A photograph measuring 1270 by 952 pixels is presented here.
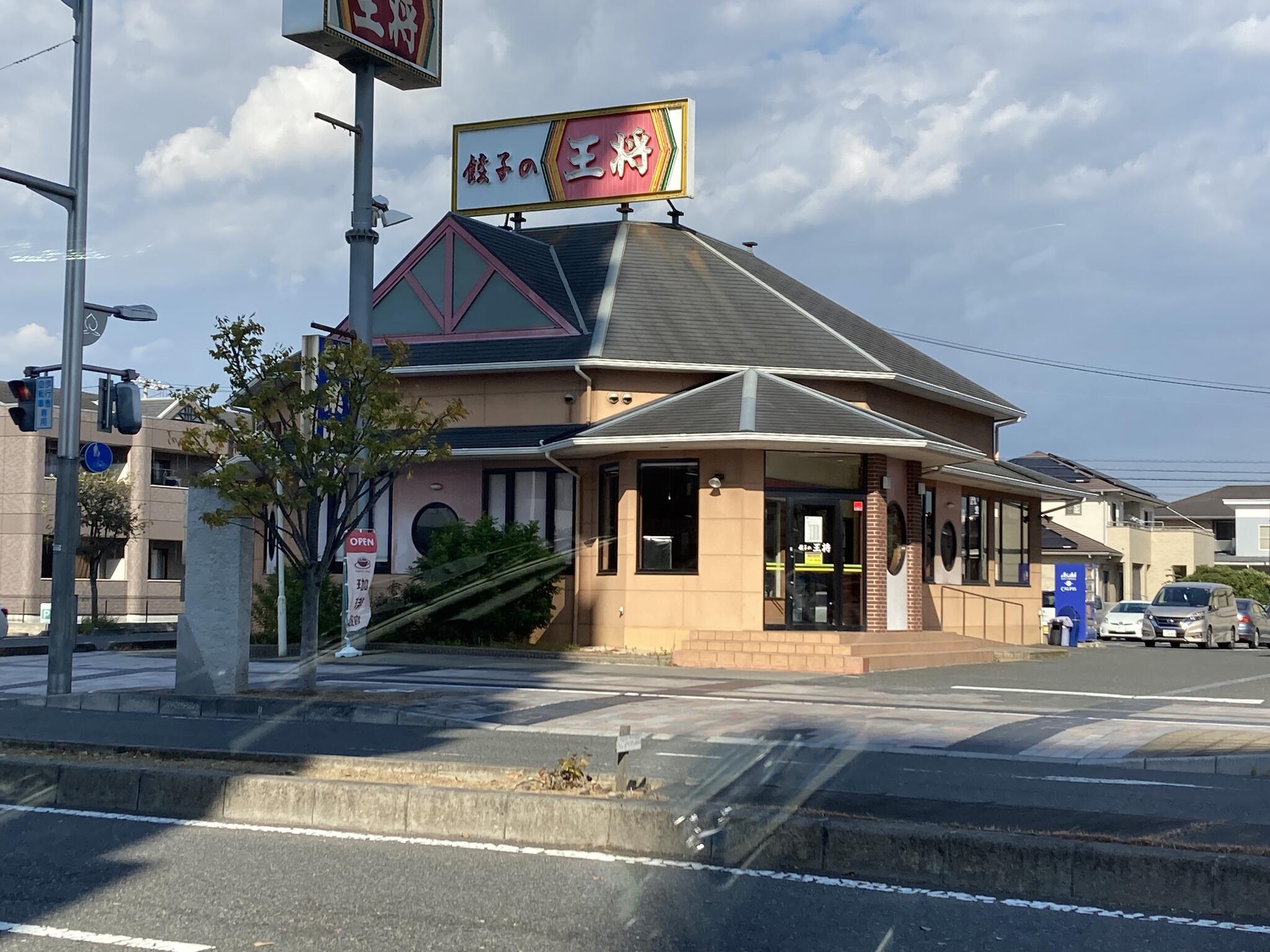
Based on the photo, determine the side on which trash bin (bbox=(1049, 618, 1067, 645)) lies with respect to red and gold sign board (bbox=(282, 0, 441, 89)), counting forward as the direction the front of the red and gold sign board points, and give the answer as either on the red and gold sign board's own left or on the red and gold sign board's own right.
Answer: on the red and gold sign board's own left

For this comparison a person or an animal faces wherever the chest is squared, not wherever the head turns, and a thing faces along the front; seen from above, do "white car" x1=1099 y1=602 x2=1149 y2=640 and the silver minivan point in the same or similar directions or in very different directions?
same or similar directions

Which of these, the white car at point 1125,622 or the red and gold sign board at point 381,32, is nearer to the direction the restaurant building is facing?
the red and gold sign board

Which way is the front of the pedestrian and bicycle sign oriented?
toward the camera

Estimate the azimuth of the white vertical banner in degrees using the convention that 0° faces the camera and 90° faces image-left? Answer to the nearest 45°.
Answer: approximately 0°

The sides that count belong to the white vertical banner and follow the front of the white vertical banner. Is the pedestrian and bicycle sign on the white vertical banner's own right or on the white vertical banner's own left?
on the white vertical banner's own right

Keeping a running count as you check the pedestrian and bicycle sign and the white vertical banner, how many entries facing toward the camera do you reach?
2

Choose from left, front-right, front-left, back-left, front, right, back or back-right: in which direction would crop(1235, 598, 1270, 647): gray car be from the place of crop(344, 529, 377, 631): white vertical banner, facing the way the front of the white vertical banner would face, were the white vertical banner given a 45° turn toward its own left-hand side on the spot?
left

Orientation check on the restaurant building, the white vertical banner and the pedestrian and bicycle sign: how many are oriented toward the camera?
3

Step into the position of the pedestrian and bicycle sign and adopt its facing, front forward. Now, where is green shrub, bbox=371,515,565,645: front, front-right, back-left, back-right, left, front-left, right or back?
back-left

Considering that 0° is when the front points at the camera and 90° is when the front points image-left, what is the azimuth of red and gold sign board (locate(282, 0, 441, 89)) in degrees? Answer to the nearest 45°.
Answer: approximately 315°

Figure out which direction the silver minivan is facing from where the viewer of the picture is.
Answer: facing the viewer and to the left of the viewer

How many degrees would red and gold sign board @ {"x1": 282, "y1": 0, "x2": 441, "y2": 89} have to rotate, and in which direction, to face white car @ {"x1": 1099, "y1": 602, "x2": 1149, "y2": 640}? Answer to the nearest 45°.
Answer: approximately 90° to its left
